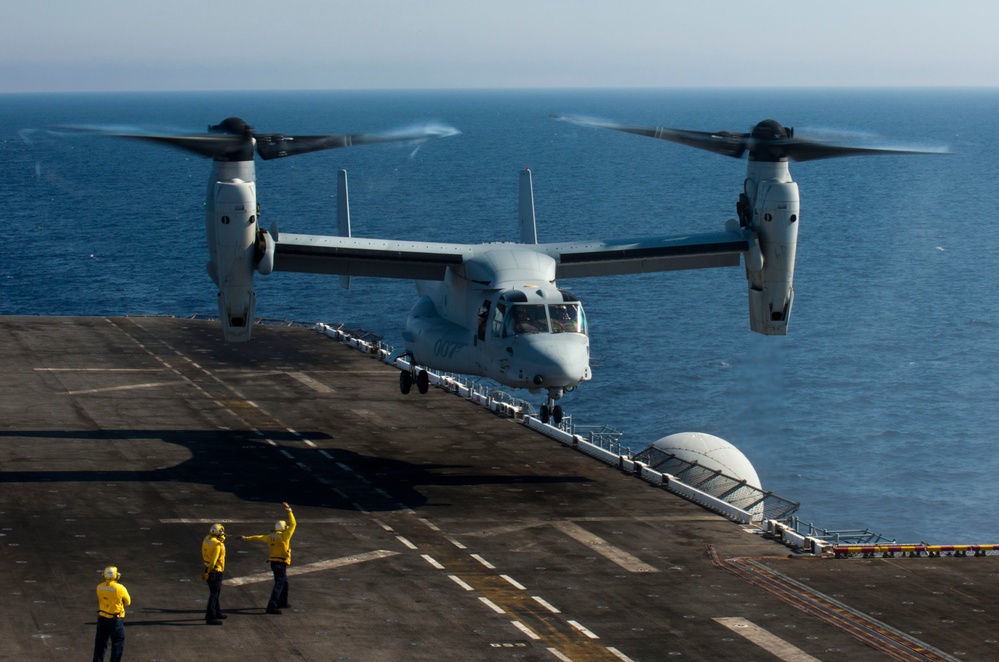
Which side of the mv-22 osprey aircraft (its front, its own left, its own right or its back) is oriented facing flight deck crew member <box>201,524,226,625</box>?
front

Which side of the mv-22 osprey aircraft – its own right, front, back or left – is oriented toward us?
front

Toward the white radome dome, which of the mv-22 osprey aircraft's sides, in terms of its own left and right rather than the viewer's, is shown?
left

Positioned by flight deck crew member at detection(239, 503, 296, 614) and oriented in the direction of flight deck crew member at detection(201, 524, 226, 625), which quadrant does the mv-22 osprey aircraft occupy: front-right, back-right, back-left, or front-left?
back-right

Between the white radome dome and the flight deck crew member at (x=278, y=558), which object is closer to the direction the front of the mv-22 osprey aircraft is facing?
the flight deck crew member

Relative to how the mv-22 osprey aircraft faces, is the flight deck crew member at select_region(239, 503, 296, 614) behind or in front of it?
in front
